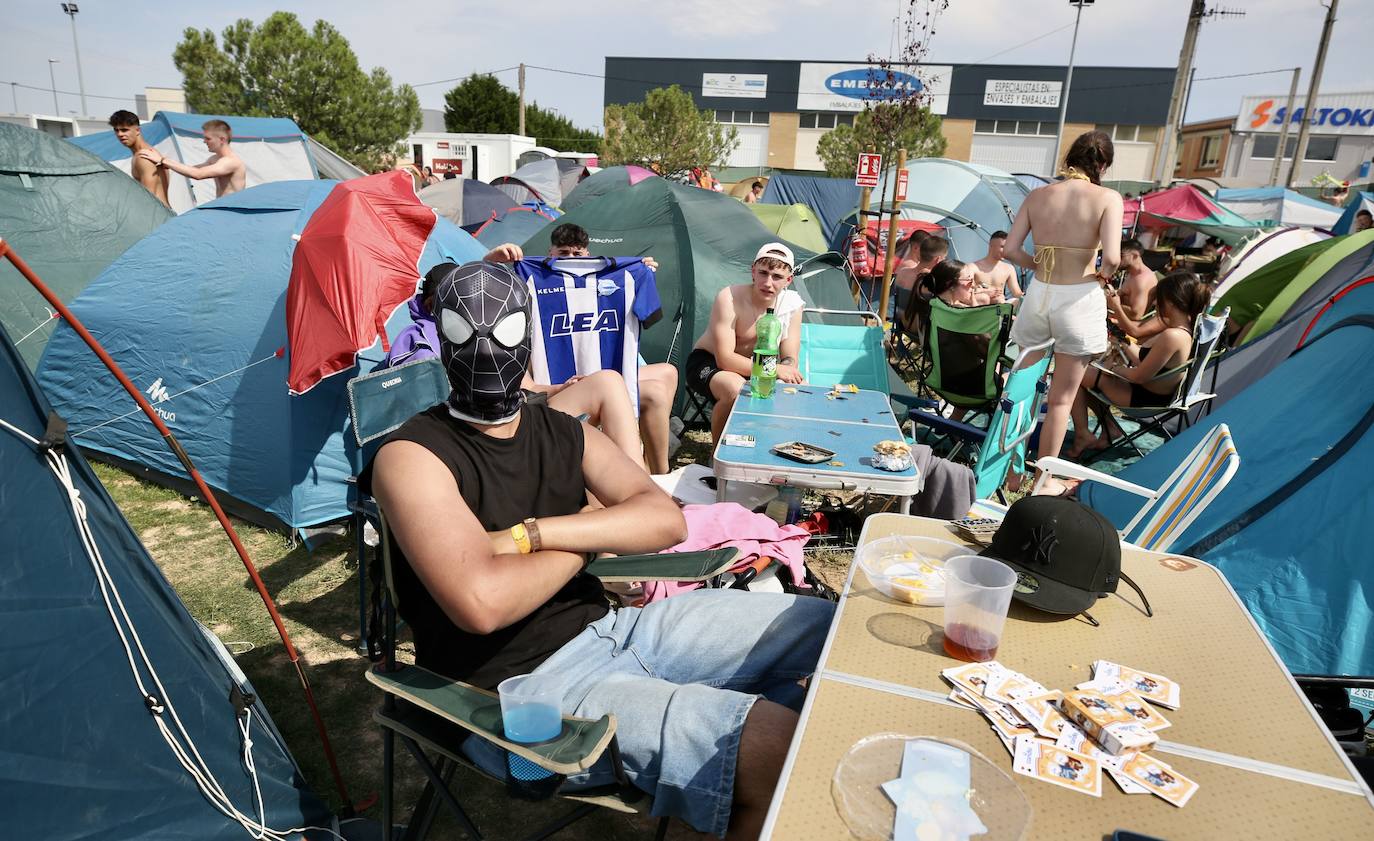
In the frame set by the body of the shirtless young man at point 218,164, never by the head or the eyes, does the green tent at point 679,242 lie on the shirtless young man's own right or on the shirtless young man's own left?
on the shirtless young man's own left

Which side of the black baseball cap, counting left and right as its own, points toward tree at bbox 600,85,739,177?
right

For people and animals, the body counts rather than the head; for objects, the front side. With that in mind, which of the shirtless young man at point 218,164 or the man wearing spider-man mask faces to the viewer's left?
the shirtless young man

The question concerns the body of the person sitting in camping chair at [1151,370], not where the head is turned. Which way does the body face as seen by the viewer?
to the viewer's left

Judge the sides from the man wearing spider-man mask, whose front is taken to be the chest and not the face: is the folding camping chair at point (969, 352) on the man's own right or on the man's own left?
on the man's own left

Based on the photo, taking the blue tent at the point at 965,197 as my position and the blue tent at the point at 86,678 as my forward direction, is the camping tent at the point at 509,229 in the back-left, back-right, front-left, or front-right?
front-right

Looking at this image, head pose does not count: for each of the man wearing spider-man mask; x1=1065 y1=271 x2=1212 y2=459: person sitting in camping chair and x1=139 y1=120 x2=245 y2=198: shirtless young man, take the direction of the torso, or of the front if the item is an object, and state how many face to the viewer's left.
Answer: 2

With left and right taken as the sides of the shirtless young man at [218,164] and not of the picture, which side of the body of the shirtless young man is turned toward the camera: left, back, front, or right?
left

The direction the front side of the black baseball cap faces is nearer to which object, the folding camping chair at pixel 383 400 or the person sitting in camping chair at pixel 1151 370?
the folding camping chair

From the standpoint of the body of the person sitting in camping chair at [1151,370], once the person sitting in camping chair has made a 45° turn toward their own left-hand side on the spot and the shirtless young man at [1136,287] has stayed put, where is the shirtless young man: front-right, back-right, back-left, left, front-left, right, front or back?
back-right

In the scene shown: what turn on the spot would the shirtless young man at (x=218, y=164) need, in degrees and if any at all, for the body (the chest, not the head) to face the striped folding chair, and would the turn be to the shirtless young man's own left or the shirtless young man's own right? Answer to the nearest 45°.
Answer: approximately 90° to the shirtless young man's own left

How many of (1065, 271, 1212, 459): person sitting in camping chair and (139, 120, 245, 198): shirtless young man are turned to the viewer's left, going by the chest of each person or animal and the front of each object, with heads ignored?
2

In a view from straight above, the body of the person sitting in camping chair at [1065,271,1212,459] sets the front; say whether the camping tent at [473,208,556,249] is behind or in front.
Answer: in front

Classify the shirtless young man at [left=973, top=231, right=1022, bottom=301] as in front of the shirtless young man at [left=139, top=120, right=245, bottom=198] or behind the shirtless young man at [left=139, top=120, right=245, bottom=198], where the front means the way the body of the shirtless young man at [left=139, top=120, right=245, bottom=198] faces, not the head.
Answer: behind

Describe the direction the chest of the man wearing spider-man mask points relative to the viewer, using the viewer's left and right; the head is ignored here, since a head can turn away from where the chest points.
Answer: facing the viewer and to the right of the viewer
